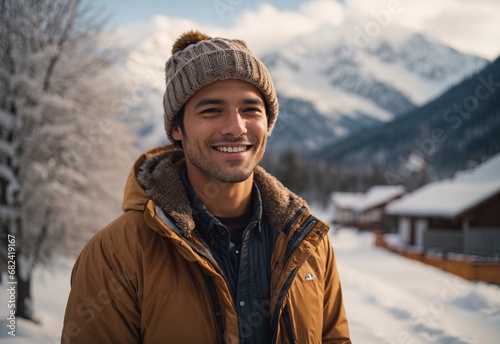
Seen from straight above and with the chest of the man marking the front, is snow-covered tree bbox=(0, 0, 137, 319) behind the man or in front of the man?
behind

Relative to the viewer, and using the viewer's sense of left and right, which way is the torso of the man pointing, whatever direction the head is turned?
facing the viewer and to the right of the viewer
